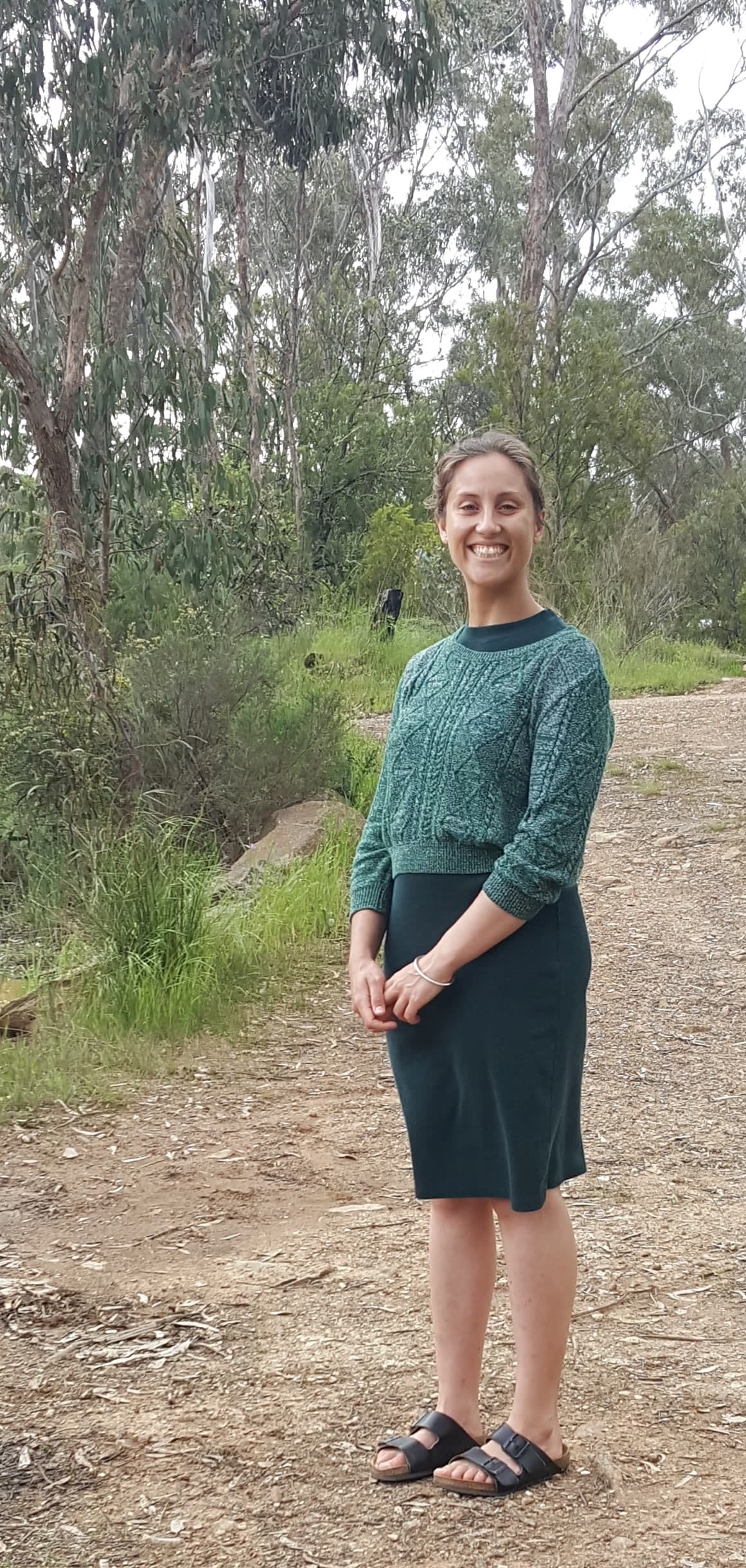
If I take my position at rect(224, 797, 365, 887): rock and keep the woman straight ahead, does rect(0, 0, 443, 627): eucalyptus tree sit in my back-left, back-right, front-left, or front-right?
back-right

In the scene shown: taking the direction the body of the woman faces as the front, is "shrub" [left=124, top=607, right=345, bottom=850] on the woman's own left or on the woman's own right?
on the woman's own right

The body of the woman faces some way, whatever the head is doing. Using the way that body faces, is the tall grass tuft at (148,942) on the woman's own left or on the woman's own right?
on the woman's own right

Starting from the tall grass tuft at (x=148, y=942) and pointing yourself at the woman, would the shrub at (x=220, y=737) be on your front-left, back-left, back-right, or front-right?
back-left

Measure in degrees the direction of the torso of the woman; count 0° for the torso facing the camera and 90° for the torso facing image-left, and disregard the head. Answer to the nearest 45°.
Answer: approximately 45°

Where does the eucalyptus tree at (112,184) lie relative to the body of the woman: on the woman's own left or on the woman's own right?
on the woman's own right

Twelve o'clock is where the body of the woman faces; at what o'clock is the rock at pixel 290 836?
The rock is roughly at 4 o'clock from the woman.

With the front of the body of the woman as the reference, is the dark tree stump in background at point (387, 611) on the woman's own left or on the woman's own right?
on the woman's own right
